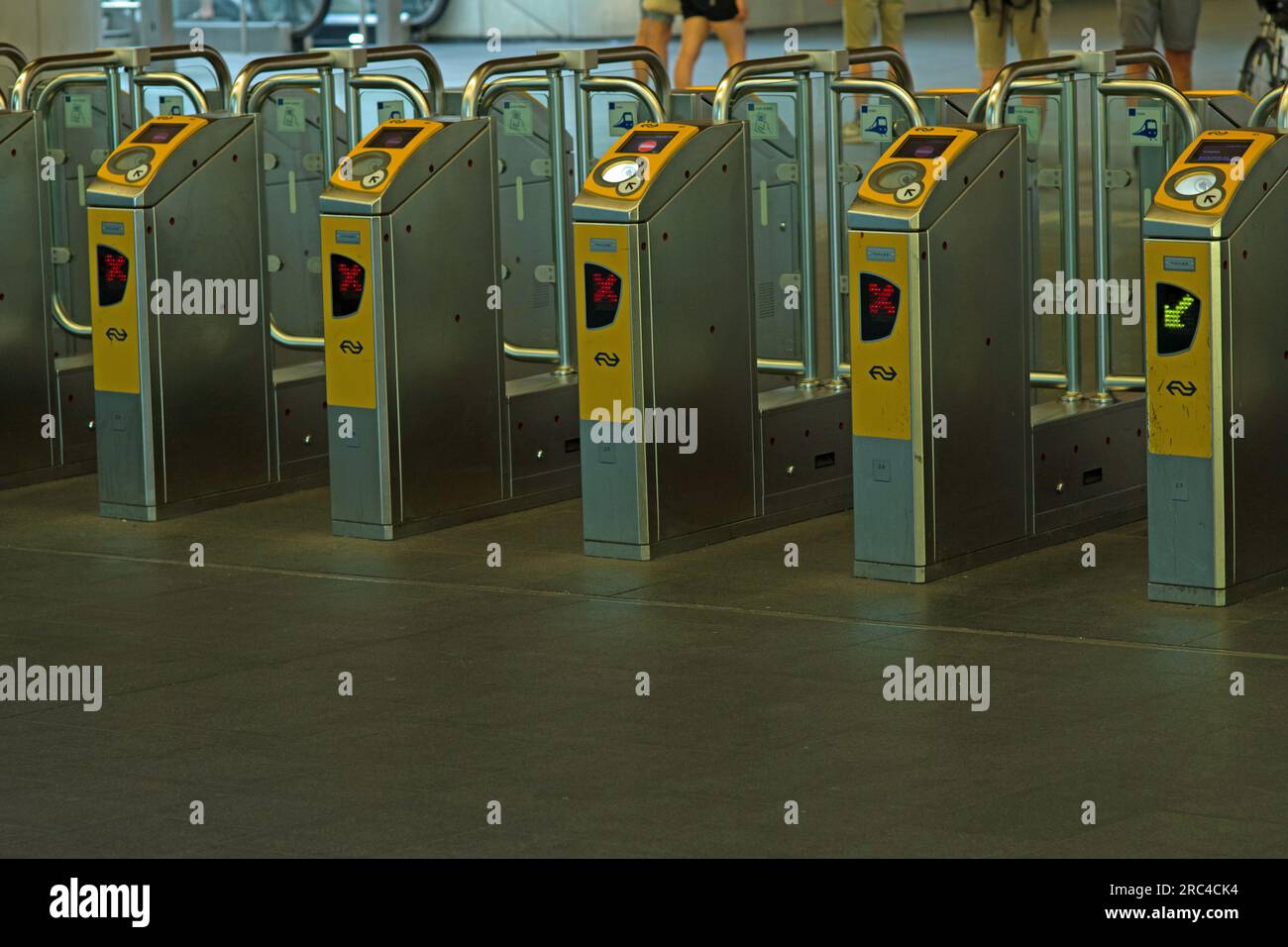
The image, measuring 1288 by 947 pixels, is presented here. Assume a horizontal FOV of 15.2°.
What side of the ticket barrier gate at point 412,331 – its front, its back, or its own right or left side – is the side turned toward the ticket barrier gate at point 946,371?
left

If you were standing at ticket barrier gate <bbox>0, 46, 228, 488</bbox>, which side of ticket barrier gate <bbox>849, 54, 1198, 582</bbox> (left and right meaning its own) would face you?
right

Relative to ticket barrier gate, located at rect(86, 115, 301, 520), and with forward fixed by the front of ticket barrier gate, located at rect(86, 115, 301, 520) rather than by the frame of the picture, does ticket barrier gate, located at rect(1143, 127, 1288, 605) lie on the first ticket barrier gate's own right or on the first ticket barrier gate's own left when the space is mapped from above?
on the first ticket barrier gate's own left

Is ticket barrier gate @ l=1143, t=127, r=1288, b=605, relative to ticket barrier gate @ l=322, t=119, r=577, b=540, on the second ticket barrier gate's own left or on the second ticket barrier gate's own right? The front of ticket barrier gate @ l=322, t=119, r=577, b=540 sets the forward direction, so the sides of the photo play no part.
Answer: on the second ticket barrier gate's own left

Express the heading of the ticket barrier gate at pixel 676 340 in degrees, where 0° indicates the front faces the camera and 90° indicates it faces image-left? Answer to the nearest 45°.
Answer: approximately 45°

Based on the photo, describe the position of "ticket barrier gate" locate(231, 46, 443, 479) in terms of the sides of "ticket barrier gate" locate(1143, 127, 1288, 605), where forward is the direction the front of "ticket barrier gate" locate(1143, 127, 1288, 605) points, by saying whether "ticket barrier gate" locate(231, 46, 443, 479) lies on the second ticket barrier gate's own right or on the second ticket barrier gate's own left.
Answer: on the second ticket barrier gate's own right

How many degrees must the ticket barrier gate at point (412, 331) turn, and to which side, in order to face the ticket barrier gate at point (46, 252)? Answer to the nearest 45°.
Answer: approximately 90° to its right

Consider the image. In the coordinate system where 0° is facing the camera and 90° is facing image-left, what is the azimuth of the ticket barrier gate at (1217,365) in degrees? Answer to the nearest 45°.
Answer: approximately 45°

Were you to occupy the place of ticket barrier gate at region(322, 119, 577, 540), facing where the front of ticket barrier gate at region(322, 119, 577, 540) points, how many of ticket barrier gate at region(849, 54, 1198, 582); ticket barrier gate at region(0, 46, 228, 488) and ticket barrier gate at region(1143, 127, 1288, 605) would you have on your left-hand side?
2

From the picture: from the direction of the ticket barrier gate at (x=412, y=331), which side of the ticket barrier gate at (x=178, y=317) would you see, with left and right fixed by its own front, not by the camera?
left

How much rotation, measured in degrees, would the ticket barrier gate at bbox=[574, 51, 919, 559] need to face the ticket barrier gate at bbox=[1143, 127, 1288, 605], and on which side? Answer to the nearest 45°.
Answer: approximately 90° to its left

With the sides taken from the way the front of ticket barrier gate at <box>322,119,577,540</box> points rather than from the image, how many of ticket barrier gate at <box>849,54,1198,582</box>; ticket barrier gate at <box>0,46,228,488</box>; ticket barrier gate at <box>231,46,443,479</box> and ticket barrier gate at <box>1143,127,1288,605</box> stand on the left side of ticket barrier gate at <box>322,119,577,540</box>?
2
